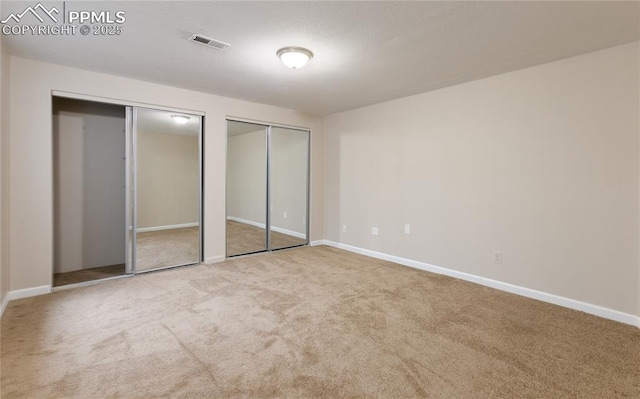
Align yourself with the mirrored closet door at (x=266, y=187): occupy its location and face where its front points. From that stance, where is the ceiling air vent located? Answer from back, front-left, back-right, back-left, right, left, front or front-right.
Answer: front-right

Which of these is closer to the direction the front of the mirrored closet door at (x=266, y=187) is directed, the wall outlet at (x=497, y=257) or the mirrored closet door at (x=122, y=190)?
the wall outlet

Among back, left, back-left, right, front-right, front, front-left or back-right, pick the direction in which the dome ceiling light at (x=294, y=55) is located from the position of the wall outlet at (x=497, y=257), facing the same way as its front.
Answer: front-right

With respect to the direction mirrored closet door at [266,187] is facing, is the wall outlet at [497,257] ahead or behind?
ahead

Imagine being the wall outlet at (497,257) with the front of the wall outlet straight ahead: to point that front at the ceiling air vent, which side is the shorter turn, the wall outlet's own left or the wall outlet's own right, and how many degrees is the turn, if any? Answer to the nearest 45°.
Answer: approximately 45° to the wall outlet's own right

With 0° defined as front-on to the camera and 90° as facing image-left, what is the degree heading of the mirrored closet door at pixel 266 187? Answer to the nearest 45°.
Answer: approximately 315°

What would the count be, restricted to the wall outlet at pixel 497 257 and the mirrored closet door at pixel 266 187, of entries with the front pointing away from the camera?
0

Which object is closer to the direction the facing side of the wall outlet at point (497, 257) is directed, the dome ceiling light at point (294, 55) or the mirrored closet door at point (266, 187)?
the dome ceiling light

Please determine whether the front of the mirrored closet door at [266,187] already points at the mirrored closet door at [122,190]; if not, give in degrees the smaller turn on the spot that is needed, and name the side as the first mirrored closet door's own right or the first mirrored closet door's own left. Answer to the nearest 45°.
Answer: approximately 135° to the first mirrored closet door's own right

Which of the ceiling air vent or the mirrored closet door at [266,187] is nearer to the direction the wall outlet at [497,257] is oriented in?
the ceiling air vent

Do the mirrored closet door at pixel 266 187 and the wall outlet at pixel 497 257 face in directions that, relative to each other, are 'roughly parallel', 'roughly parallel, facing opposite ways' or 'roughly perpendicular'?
roughly perpendicular
